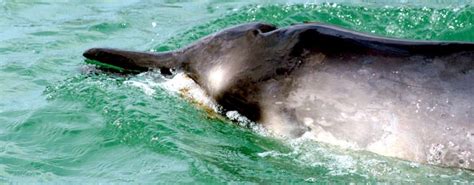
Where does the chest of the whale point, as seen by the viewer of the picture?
to the viewer's left
